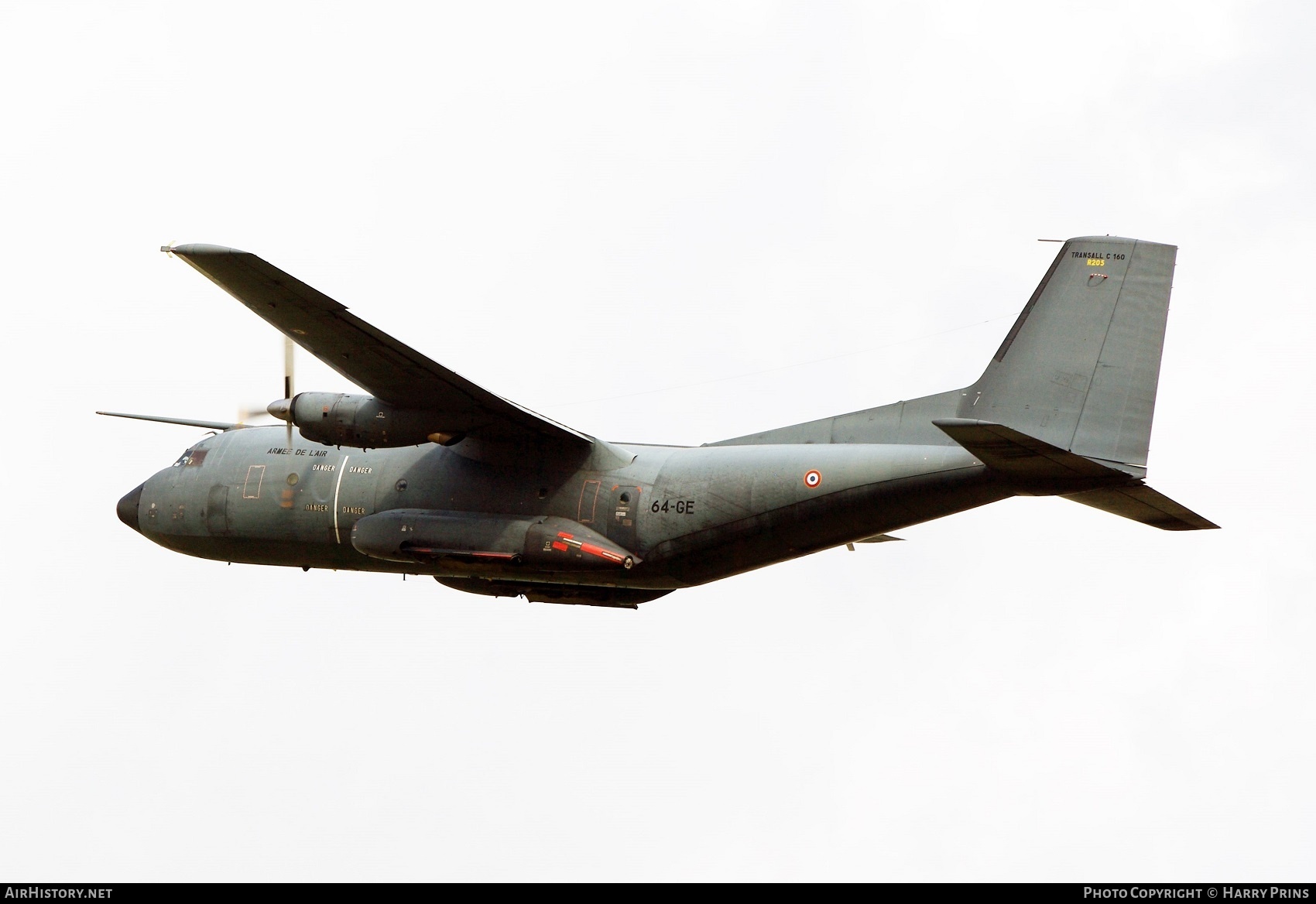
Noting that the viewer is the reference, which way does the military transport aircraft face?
facing away from the viewer and to the left of the viewer
